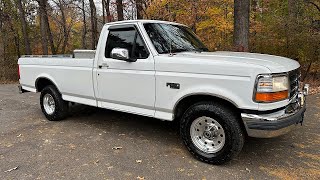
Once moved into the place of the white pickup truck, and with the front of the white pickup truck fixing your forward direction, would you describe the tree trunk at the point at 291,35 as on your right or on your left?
on your left

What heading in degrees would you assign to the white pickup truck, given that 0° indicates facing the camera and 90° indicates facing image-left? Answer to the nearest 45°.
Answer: approximately 315°
